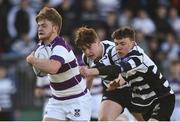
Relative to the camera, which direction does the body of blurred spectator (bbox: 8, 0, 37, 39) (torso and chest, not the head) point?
toward the camera

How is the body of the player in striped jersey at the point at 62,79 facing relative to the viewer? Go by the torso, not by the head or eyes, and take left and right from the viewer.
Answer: facing the viewer and to the left of the viewer

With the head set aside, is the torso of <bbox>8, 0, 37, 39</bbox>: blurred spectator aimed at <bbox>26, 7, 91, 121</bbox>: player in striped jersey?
yes

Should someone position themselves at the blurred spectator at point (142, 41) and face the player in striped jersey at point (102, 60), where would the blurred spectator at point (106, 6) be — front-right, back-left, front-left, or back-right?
back-right

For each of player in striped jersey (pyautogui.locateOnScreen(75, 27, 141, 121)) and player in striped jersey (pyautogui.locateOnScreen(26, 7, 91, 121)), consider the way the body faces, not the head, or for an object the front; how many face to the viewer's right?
0

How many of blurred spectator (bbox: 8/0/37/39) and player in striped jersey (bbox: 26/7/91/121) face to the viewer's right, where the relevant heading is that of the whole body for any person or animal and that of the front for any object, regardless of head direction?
0

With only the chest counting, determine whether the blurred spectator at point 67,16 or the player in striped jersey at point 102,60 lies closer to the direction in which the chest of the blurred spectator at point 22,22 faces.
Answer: the player in striped jersey

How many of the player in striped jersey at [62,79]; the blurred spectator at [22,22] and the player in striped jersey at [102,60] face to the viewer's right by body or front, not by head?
0
